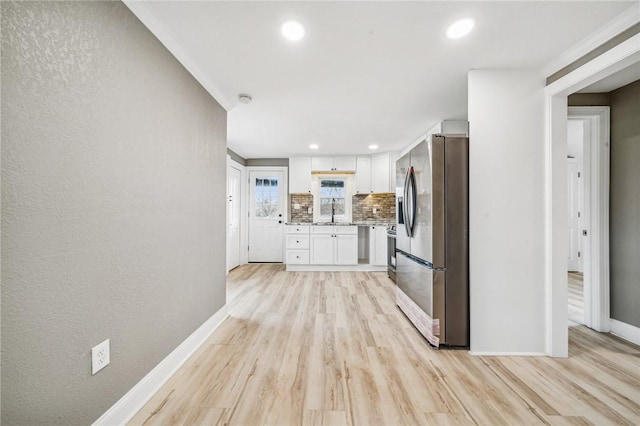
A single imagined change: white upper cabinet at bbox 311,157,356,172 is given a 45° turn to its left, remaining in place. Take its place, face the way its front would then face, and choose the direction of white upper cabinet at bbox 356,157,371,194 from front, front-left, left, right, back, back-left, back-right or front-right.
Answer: front-left

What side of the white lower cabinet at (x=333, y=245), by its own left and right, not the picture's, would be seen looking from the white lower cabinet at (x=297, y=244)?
right

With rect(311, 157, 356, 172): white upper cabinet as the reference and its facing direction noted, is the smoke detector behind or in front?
in front

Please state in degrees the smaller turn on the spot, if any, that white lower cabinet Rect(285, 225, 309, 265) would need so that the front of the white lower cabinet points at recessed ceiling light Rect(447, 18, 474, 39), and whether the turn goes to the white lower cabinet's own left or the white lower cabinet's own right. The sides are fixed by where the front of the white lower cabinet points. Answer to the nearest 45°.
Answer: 0° — it already faces it

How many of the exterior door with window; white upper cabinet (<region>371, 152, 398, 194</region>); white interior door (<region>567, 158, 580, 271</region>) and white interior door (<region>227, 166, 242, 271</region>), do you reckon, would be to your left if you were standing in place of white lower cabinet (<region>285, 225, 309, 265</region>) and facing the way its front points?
2

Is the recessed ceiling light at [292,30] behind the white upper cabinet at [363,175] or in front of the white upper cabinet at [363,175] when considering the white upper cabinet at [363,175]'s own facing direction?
in front

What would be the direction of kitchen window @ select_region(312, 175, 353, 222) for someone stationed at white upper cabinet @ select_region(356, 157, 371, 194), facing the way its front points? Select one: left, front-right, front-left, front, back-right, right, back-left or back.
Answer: right

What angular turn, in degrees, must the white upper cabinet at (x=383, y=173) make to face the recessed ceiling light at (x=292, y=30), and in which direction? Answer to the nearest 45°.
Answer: approximately 45° to its left

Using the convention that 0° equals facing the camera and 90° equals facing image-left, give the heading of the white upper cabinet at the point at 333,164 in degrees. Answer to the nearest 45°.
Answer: approximately 0°

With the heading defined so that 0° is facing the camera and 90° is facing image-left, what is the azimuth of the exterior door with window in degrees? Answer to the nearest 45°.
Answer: approximately 0°

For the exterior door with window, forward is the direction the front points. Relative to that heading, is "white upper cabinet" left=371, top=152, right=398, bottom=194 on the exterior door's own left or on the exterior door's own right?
on the exterior door's own left

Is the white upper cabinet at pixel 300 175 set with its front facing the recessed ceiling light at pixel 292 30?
yes

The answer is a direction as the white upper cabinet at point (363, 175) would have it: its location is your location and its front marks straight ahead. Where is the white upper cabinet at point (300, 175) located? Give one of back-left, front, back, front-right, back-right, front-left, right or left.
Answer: right

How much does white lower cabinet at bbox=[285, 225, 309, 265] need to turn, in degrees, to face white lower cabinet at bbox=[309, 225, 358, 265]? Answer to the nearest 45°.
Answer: approximately 90° to its left

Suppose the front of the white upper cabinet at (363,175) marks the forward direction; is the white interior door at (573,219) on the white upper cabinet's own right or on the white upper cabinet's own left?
on the white upper cabinet's own left
